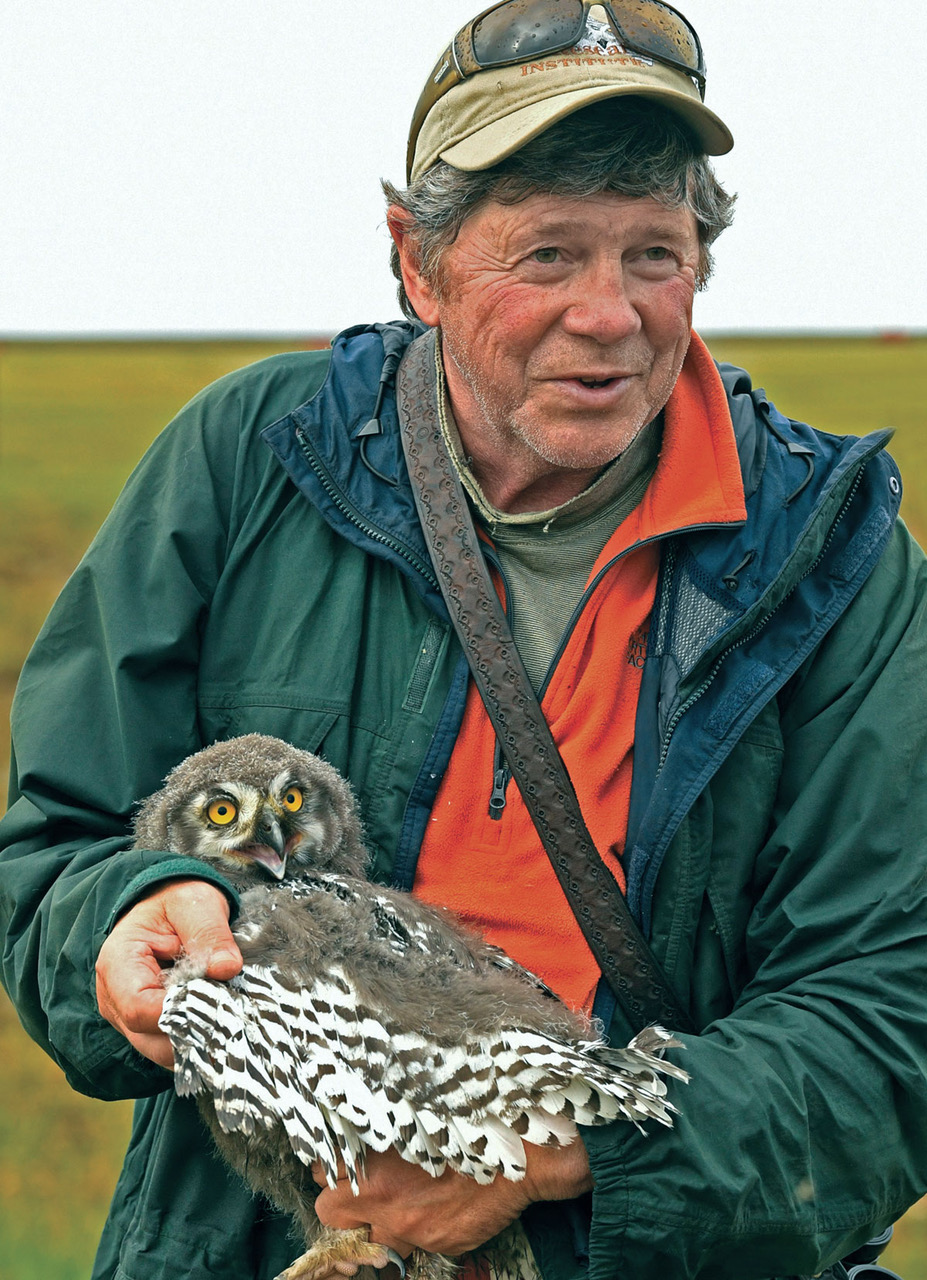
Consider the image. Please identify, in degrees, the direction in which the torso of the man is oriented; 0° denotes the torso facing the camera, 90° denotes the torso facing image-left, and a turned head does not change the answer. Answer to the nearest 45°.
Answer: approximately 0°

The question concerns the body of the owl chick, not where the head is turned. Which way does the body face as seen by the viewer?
to the viewer's left

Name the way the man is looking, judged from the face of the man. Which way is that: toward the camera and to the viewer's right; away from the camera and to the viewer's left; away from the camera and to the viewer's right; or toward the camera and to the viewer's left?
toward the camera and to the viewer's right
